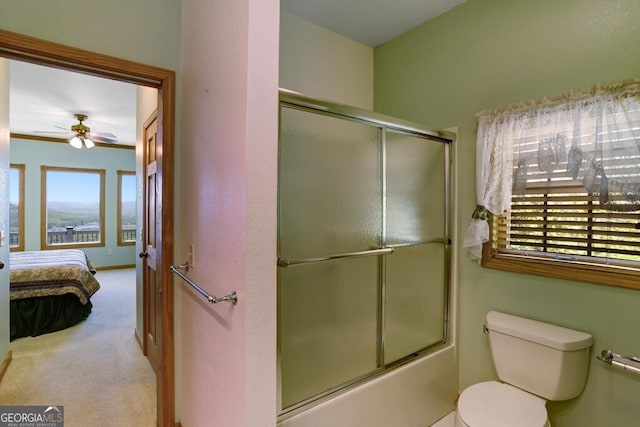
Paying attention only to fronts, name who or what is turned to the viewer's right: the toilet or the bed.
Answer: the bed

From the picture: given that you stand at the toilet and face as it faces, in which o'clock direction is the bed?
The bed is roughly at 1 o'clock from the toilet.

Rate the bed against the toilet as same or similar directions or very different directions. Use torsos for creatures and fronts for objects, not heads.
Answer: very different directions

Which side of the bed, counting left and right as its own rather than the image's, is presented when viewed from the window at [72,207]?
left

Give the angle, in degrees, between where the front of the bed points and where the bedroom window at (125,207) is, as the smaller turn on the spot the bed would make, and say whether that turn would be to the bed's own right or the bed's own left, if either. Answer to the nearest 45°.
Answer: approximately 90° to the bed's own left

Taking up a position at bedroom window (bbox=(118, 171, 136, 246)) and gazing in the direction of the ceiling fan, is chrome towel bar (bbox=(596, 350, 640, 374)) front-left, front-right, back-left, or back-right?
front-left

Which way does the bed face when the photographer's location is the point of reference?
facing to the right of the viewer

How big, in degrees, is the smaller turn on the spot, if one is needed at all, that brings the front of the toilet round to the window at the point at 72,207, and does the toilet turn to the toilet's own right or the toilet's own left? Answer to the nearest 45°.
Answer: approximately 45° to the toilet's own right

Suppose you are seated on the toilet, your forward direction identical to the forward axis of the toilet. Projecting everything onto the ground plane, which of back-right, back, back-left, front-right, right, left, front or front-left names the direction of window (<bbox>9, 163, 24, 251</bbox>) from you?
front-right

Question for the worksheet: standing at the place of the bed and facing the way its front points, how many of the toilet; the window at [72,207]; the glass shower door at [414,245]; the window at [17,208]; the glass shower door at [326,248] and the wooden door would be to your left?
2

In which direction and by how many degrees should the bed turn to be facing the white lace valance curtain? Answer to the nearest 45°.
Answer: approximately 45° to its right

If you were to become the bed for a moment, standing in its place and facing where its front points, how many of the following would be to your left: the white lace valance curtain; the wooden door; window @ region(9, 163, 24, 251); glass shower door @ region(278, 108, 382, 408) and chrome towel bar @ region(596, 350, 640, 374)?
1

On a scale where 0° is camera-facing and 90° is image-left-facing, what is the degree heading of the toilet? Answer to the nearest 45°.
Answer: approximately 45°

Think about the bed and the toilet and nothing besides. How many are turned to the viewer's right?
1

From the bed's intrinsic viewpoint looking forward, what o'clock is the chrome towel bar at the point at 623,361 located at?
The chrome towel bar is roughly at 2 o'clock from the bed.

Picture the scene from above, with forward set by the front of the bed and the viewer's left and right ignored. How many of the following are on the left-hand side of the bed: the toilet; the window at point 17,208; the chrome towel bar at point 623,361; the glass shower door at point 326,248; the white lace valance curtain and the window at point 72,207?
2

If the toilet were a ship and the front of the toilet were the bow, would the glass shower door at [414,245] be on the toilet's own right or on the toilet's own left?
on the toilet's own right

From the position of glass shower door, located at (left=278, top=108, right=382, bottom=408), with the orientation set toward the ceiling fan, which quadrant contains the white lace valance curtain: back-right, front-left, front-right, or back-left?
back-right
